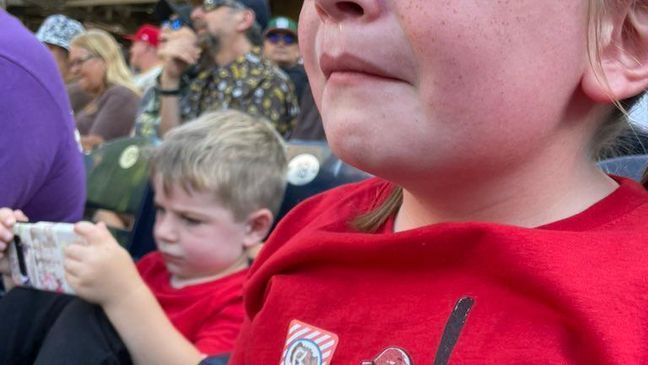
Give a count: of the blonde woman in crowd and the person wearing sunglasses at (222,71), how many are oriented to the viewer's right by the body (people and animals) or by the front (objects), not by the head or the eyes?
0

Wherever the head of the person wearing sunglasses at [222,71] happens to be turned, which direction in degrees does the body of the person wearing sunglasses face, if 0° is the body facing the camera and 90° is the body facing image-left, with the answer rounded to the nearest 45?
approximately 45°

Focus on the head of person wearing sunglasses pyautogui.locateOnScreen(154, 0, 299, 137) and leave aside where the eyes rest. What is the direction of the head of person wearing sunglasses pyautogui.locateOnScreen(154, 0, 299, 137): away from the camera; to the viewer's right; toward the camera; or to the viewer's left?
to the viewer's left

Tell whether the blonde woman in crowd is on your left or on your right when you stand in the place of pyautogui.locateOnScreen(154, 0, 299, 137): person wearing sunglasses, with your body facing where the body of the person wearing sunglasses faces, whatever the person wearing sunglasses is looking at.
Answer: on your right

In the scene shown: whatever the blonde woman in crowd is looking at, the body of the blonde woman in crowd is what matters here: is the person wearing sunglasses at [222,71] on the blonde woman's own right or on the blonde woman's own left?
on the blonde woman's own left
